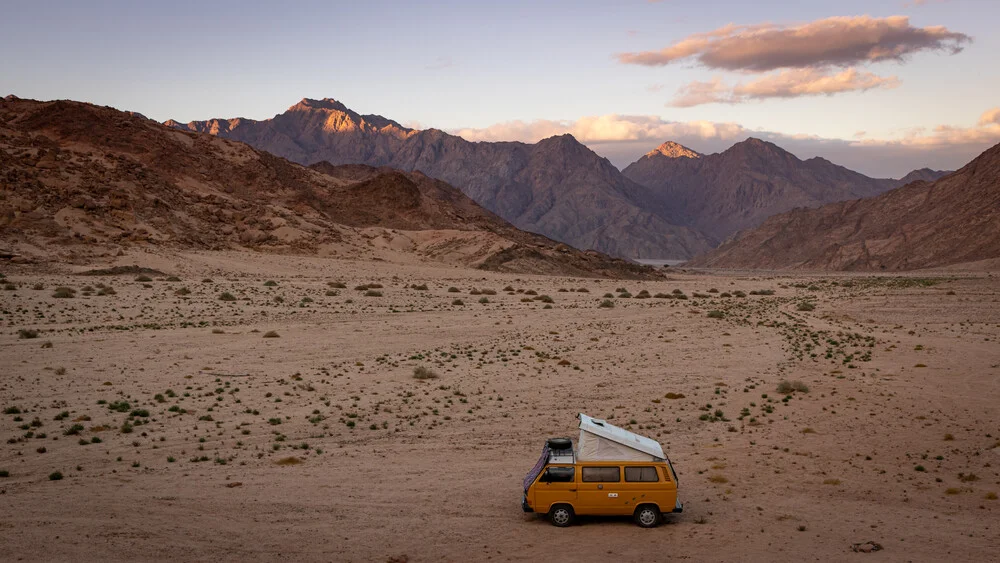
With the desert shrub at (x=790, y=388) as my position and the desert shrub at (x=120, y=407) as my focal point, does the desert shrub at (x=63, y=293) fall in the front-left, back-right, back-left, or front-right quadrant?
front-right

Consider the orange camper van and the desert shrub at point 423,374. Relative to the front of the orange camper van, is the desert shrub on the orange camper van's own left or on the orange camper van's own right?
on the orange camper van's own right

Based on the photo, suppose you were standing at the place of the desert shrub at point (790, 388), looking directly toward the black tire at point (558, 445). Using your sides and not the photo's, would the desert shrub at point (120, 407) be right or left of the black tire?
right

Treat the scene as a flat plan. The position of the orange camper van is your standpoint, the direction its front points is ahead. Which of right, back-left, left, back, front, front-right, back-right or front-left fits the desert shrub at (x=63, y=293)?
front-right

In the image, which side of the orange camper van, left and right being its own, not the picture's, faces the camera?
left

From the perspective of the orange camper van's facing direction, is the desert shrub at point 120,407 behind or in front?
in front

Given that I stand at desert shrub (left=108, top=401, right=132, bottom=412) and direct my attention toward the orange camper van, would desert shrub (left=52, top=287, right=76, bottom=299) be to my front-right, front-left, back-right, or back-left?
back-left
